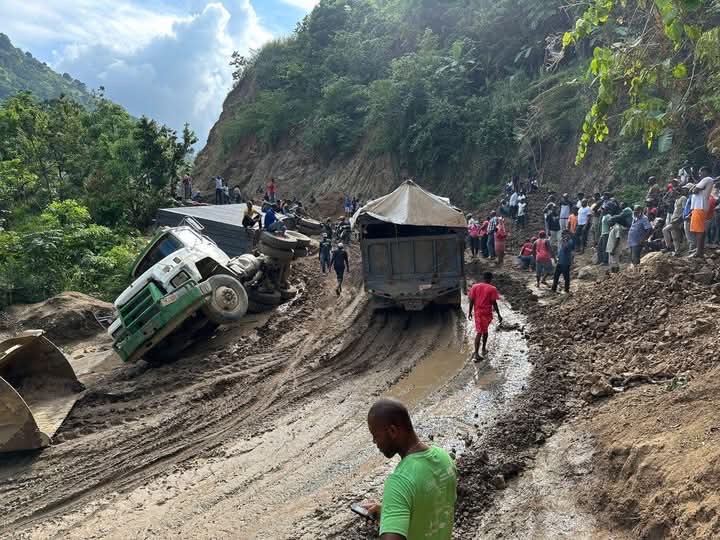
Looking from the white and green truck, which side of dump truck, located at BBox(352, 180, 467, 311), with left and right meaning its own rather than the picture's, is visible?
left

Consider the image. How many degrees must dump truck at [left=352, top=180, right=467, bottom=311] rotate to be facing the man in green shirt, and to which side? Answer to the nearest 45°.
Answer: approximately 180°

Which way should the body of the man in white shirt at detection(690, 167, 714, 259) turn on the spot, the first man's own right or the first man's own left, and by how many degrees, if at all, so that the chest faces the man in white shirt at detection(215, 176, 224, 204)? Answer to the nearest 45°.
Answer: approximately 45° to the first man's own right

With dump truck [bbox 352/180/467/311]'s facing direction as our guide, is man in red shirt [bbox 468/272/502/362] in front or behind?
behind

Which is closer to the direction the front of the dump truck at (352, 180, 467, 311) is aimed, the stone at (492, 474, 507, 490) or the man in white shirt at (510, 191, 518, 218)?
the man in white shirt

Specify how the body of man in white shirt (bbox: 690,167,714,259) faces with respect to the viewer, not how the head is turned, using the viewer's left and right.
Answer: facing to the left of the viewer

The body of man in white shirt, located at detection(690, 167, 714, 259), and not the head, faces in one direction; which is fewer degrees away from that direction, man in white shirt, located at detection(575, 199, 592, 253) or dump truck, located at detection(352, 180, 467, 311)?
the dump truck

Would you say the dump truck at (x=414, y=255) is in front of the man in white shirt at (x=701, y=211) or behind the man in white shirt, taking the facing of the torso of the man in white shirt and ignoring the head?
in front

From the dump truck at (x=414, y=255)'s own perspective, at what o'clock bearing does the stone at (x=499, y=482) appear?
The stone is roughly at 6 o'clock from the dump truck.

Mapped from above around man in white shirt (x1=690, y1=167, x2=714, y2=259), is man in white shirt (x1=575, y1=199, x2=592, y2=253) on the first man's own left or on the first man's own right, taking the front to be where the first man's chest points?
on the first man's own right

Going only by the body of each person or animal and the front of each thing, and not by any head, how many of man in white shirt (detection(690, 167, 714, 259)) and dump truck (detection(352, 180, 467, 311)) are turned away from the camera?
1

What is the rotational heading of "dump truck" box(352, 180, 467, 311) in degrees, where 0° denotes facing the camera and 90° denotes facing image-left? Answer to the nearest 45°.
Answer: approximately 180°
